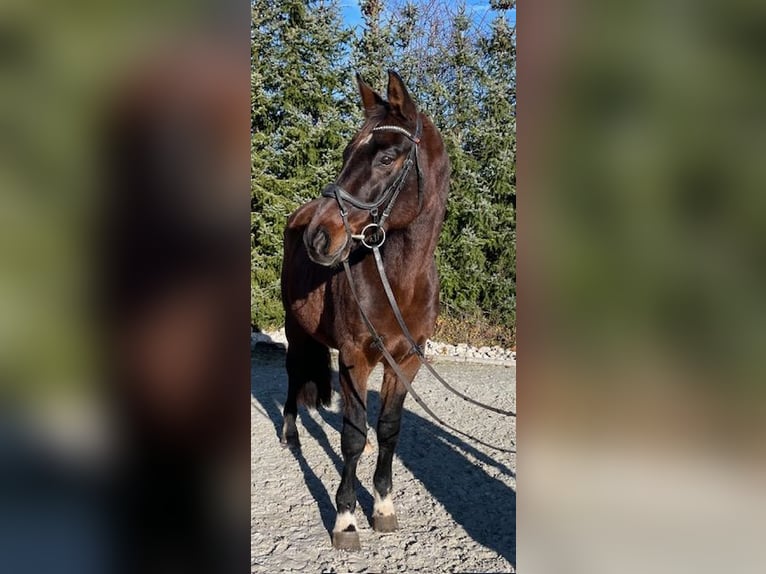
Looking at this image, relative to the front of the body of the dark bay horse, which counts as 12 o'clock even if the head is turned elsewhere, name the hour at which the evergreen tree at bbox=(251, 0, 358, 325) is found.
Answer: The evergreen tree is roughly at 7 o'clock from the dark bay horse.

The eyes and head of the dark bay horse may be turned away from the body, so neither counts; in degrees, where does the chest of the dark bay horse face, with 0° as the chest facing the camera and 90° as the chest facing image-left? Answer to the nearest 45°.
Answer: approximately 315°
